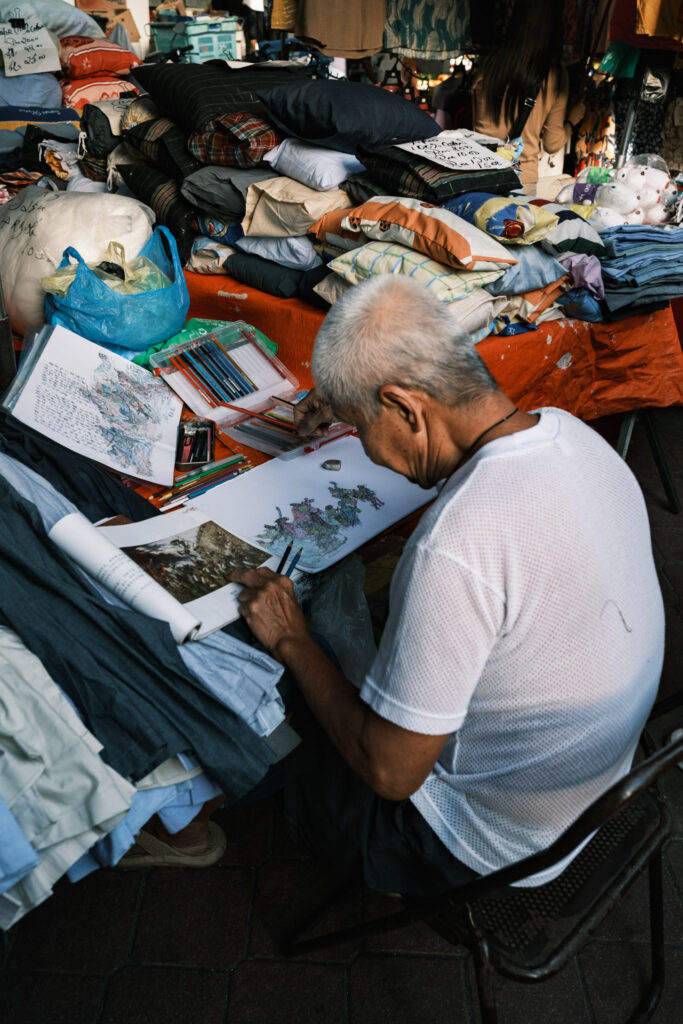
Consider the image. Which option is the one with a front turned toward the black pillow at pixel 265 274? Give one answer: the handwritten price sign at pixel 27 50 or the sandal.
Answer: the handwritten price sign

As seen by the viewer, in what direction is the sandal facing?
to the viewer's left

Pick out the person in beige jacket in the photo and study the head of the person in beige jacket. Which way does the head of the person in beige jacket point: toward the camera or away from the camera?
away from the camera

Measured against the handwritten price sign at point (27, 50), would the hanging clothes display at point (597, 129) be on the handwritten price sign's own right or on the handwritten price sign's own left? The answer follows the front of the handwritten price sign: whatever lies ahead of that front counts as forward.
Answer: on the handwritten price sign's own left

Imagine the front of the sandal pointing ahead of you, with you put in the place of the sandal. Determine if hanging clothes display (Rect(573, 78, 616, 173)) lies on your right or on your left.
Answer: on your right

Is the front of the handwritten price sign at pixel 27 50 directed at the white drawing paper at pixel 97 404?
yes

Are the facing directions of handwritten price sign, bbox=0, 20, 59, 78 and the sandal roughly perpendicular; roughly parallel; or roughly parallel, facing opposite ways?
roughly perpendicular

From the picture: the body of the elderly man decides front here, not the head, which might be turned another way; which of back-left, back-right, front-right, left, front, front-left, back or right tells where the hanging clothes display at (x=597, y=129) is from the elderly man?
front-right

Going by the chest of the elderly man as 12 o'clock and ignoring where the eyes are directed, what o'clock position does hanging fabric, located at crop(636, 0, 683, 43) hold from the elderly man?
The hanging fabric is roughly at 2 o'clock from the elderly man.

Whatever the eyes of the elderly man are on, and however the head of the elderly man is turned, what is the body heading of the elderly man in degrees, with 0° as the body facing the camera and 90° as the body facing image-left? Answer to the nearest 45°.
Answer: approximately 135°

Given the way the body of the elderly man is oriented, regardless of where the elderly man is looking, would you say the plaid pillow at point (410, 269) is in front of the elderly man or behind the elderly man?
in front

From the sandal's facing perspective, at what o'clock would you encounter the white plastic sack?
The white plastic sack is roughly at 3 o'clock from the sandal.

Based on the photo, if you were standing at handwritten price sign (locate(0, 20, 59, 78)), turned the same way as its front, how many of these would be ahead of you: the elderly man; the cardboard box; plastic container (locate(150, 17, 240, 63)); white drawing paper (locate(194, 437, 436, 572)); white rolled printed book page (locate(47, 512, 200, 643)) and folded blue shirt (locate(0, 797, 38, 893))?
4

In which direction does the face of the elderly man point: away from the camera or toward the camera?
away from the camera
